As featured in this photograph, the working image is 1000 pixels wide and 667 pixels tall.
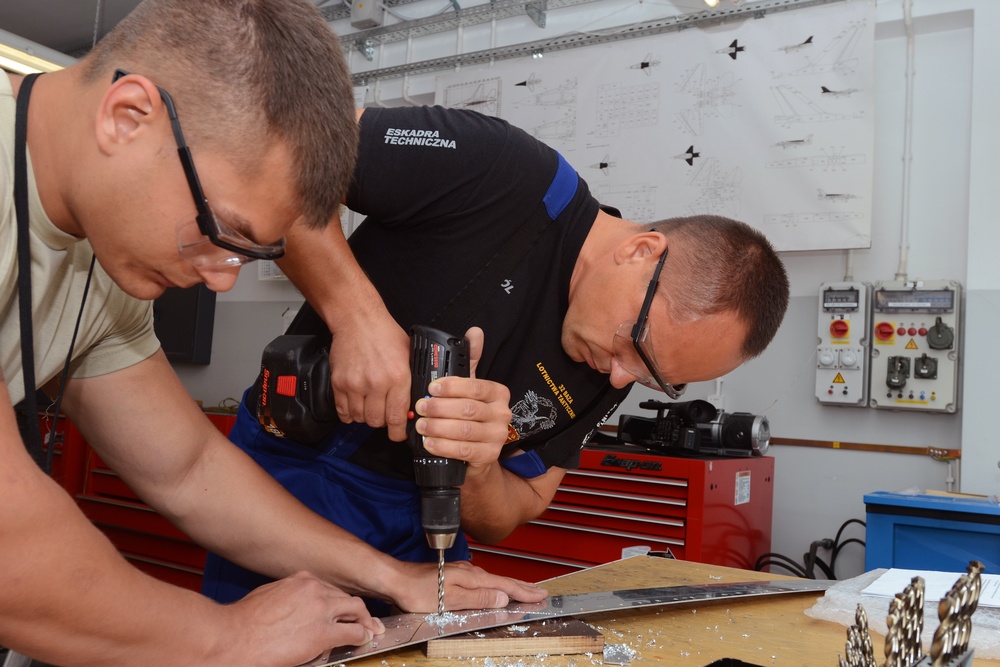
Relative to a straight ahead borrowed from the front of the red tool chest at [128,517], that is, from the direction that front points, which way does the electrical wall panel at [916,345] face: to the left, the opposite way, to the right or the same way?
the same way

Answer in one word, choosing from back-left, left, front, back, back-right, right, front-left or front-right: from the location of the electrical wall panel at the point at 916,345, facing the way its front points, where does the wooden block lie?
front

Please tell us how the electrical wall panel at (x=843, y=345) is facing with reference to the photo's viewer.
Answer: facing the viewer

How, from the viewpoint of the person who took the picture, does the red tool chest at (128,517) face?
facing the viewer and to the left of the viewer

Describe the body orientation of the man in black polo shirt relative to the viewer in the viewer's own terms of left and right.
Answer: facing the viewer and to the right of the viewer

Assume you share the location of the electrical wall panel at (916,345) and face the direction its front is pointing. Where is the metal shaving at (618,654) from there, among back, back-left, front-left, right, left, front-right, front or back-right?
front

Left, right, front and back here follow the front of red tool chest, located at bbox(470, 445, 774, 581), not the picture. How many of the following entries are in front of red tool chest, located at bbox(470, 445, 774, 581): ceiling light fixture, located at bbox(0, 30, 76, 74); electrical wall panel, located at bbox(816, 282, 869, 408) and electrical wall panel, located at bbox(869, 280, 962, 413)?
1

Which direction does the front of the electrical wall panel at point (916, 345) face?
toward the camera

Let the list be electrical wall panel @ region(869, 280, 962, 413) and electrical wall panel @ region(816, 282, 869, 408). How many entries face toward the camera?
2
